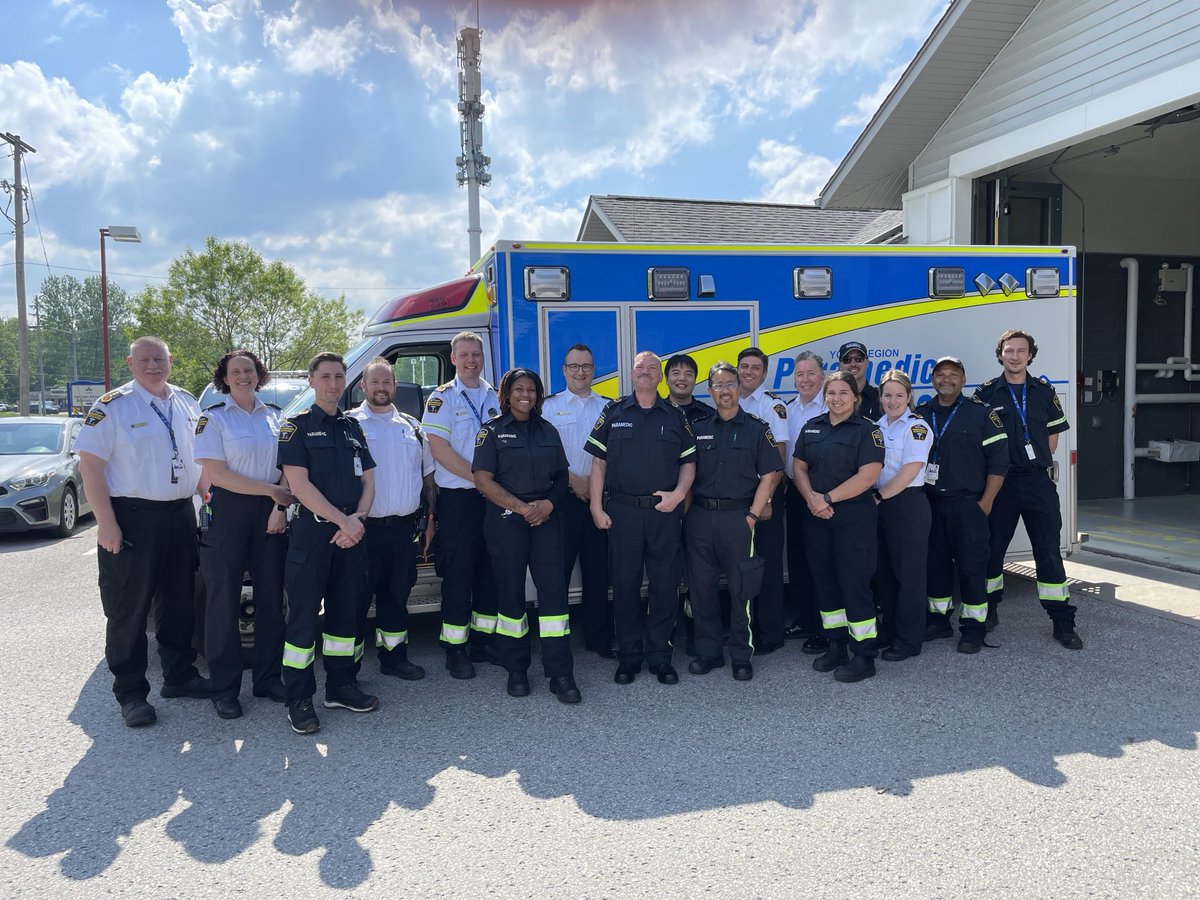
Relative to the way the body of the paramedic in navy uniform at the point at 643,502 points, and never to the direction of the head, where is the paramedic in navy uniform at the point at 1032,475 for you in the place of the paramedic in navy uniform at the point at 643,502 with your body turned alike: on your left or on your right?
on your left

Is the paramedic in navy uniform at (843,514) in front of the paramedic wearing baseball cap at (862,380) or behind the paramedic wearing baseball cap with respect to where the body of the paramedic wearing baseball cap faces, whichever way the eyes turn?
in front

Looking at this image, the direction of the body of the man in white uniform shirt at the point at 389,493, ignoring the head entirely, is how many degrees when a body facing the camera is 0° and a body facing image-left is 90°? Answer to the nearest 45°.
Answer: approximately 0°

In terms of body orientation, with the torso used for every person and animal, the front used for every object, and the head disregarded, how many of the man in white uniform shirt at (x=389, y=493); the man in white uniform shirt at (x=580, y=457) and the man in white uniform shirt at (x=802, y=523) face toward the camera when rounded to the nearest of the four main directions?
3

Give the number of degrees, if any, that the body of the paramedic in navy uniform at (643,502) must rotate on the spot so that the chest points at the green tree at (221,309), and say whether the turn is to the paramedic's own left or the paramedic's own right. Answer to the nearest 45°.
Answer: approximately 135° to the paramedic's own right

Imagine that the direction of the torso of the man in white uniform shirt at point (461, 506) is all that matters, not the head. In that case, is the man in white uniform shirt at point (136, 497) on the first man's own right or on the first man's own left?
on the first man's own right

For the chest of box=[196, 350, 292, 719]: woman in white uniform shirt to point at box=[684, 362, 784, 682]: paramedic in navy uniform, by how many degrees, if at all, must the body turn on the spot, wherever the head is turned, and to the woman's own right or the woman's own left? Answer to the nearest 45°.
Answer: approximately 45° to the woman's own left

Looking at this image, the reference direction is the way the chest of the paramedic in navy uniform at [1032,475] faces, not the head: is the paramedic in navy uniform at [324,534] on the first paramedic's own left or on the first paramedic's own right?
on the first paramedic's own right

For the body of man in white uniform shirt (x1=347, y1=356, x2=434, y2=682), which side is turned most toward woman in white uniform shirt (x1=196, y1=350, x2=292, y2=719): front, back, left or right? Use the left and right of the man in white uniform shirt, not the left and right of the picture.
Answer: right

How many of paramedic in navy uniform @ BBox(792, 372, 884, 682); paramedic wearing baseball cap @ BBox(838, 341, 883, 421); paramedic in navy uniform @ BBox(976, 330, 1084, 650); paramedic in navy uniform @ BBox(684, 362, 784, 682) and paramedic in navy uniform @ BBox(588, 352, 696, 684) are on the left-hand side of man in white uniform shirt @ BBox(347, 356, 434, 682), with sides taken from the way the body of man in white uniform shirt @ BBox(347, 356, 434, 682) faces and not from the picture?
5

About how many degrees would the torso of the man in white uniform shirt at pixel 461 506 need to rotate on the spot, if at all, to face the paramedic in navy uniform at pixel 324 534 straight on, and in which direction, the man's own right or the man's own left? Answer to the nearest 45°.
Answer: approximately 90° to the man's own right

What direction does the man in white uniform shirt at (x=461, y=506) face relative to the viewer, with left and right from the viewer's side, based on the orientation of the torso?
facing the viewer and to the right of the viewer
